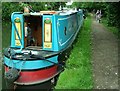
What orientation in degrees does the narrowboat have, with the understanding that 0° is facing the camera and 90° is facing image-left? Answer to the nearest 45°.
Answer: approximately 225°
